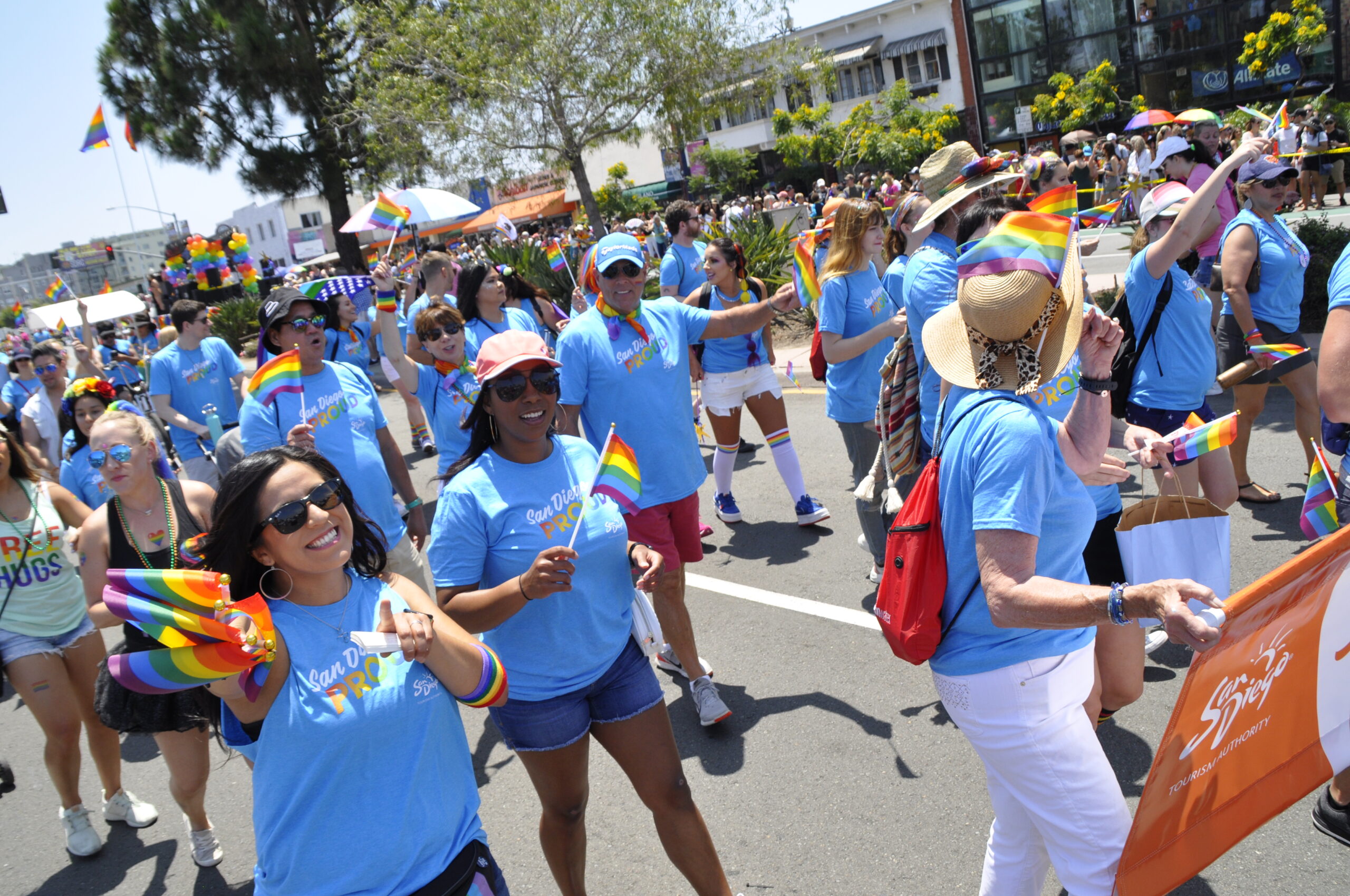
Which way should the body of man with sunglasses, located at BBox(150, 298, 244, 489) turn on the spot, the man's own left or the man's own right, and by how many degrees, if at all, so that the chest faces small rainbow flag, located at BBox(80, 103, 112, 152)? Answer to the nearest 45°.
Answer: approximately 135° to the man's own left

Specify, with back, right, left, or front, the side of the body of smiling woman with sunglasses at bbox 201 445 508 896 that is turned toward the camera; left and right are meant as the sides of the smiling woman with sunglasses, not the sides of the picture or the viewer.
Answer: front

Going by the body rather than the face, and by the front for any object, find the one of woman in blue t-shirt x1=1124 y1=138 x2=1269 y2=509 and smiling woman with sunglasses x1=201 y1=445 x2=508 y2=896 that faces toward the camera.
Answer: the smiling woman with sunglasses

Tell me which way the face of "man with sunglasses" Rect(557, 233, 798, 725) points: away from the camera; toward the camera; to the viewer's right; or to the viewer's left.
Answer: toward the camera

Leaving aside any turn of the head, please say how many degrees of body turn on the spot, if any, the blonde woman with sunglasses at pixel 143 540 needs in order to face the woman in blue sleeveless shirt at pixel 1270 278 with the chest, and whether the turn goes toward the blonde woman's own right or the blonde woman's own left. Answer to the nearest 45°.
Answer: approximately 90° to the blonde woman's own left

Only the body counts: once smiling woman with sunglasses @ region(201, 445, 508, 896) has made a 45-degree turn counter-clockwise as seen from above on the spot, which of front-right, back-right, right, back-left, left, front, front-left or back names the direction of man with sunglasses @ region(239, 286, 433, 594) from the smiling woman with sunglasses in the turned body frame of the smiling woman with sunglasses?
back-left

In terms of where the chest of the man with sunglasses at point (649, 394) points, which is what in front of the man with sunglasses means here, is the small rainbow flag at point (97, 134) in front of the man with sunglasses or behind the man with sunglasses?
behind

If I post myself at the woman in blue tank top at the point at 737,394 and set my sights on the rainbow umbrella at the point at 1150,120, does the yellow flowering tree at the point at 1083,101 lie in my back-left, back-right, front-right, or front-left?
front-left

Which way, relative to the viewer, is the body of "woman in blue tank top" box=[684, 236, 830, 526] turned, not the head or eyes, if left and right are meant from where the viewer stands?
facing the viewer

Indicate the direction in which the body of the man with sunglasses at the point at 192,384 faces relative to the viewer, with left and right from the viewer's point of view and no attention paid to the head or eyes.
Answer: facing the viewer and to the right of the viewer

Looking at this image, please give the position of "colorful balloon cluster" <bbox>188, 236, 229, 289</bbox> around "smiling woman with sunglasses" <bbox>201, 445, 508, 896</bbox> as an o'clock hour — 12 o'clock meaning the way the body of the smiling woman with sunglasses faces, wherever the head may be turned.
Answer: The colorful balloon cluster is roughly at 6 o'clock from the smiling woman with sunglasses.
